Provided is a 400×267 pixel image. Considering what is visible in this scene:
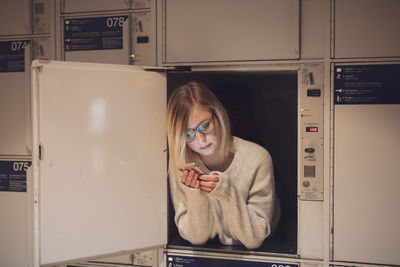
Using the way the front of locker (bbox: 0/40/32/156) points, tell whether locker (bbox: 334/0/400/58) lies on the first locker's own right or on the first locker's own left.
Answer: on the first locker's own left

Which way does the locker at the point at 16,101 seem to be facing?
toward the camera

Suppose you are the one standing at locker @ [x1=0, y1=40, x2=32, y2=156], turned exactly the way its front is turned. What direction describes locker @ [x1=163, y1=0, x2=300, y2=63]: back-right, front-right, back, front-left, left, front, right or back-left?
front-left

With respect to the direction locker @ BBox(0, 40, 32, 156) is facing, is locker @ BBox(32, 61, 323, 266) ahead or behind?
ahead

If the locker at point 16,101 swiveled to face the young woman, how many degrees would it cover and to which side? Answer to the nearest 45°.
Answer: approximately 45° to its left

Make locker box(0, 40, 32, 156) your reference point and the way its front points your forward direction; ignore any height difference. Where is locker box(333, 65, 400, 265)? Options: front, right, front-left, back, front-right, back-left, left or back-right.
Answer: front-left
